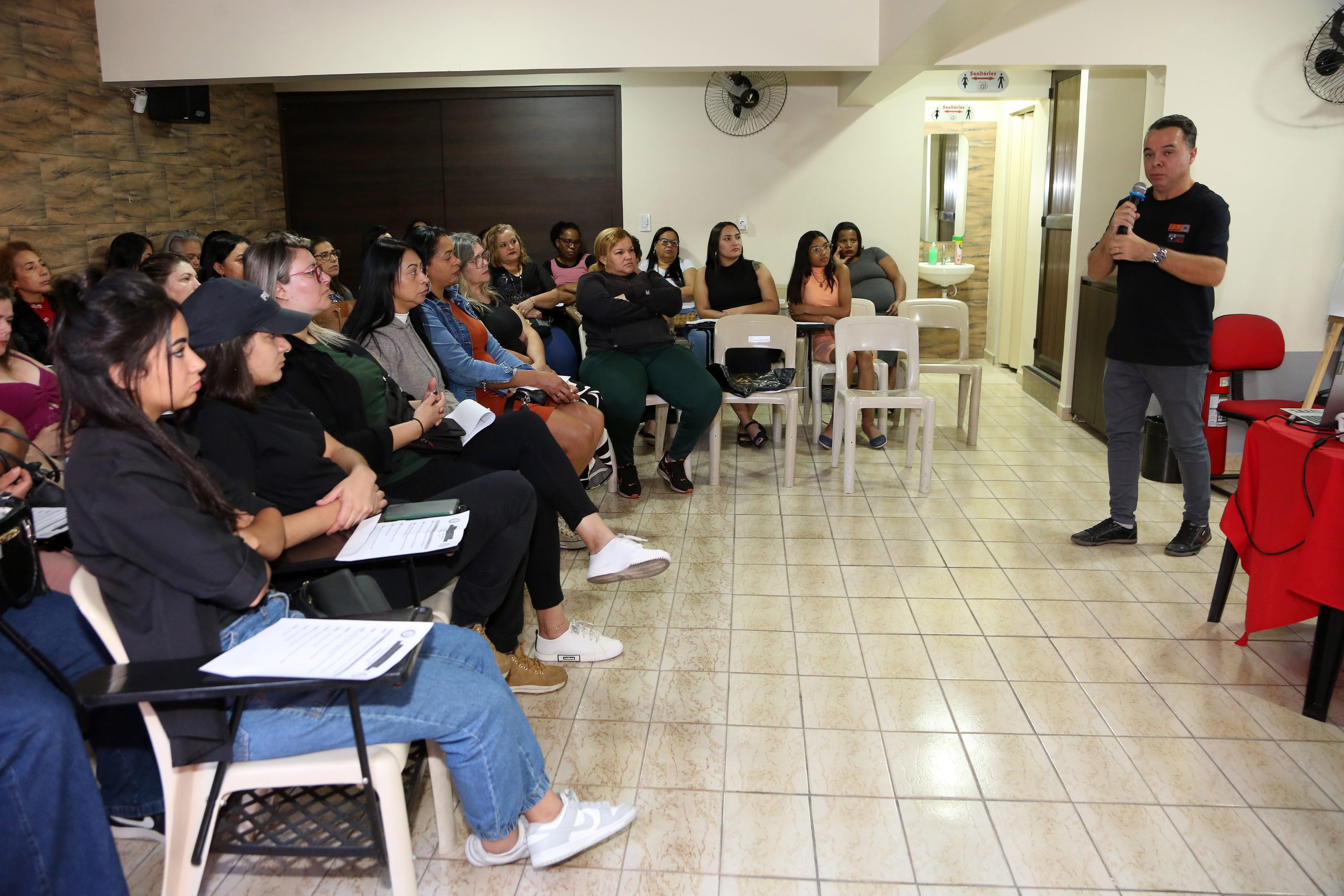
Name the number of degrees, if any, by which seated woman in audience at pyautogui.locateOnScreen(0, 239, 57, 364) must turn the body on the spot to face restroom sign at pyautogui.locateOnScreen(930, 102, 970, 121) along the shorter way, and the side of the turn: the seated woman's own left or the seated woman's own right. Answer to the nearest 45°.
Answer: approximately 45° to the seated woman's own left

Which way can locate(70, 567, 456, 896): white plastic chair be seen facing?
to the viewer's right

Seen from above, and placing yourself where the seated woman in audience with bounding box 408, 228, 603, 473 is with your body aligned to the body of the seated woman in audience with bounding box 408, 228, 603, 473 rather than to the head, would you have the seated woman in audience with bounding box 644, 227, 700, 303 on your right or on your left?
on your left

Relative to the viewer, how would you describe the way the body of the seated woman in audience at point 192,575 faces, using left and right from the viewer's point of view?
facing to the right of the viewer

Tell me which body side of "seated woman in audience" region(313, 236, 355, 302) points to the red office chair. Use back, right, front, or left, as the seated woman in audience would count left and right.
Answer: front

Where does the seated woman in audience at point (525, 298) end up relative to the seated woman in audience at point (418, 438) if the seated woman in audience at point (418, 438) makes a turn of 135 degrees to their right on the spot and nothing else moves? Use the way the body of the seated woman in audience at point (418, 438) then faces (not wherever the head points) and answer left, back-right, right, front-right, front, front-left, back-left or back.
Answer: back-right

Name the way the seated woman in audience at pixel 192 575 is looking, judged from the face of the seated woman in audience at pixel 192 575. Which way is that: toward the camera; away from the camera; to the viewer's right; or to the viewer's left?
to the viewer's right

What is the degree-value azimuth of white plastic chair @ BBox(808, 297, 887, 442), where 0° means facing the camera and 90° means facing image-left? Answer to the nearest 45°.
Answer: approximately 0°

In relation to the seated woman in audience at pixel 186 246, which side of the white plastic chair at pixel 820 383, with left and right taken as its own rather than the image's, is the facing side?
right

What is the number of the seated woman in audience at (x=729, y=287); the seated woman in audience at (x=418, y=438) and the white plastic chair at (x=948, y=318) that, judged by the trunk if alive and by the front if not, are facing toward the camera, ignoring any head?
2

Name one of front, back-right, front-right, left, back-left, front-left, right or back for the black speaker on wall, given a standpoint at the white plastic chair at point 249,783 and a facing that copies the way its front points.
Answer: left
